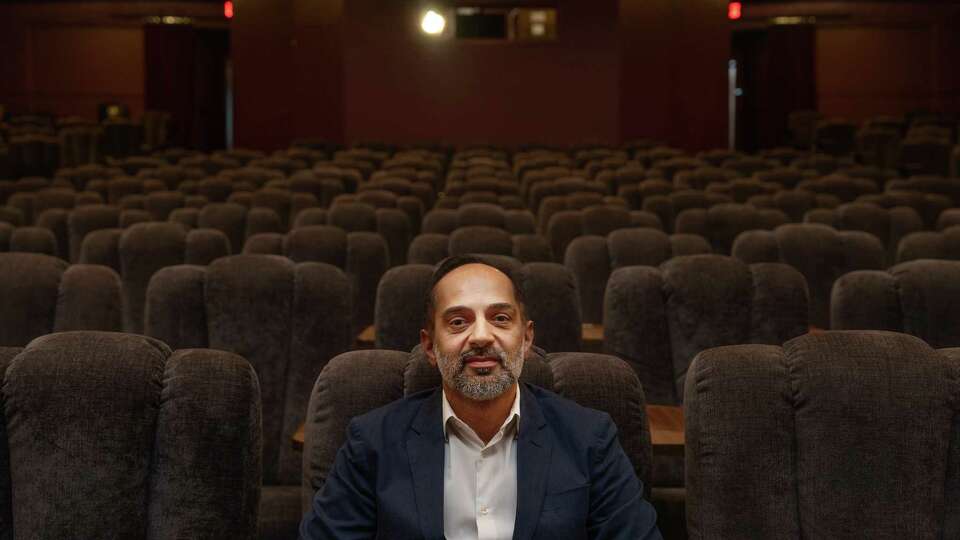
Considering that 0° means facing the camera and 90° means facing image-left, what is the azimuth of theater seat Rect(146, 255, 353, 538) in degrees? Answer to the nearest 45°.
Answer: approximately 0°

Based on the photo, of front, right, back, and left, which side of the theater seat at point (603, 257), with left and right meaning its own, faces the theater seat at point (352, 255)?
right

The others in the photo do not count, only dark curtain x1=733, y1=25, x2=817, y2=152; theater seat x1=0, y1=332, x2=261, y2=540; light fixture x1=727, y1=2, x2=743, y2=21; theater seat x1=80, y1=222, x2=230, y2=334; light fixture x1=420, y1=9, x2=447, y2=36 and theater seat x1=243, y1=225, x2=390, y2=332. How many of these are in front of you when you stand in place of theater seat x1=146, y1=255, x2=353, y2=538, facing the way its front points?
1

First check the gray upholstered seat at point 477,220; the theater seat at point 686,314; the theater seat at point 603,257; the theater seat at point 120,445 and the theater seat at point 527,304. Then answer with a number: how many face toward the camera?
5

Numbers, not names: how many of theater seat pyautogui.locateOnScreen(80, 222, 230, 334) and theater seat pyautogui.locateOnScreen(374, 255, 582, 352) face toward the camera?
2

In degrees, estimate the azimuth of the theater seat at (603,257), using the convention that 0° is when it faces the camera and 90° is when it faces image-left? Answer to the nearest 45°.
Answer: approximately 0°

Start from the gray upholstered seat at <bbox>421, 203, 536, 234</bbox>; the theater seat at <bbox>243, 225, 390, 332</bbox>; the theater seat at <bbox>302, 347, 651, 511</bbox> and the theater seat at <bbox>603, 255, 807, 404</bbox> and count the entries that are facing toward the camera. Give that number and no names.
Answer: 4

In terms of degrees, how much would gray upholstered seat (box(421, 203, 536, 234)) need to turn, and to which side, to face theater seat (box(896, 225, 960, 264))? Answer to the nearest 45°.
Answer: approximately 45° to its left

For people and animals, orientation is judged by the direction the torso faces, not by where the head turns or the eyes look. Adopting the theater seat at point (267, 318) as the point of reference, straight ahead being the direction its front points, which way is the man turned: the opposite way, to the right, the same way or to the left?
the same way

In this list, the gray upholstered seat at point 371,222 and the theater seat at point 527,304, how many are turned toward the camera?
2

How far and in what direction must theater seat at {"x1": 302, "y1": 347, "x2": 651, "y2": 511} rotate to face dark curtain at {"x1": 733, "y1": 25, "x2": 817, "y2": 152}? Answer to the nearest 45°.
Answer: approximately 180°

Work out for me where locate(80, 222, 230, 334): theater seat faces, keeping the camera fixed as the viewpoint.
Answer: facing the viewer

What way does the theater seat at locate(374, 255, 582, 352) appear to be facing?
toward the camera

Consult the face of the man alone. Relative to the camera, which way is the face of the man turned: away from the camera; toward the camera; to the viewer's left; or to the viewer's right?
toward the camera

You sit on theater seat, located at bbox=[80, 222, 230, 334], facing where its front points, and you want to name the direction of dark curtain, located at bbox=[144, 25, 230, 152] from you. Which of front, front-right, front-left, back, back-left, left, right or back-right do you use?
back

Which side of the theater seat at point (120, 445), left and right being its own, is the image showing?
front

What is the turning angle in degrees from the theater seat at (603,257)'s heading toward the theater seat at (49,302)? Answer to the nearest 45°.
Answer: approximately 45° to its right

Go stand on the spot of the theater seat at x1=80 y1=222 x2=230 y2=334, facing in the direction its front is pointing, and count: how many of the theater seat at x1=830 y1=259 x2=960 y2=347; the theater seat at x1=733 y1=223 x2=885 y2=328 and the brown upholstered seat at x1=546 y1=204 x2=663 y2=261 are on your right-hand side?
0

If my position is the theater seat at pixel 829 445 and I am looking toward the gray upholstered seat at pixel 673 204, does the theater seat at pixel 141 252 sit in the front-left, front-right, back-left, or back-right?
front-left
